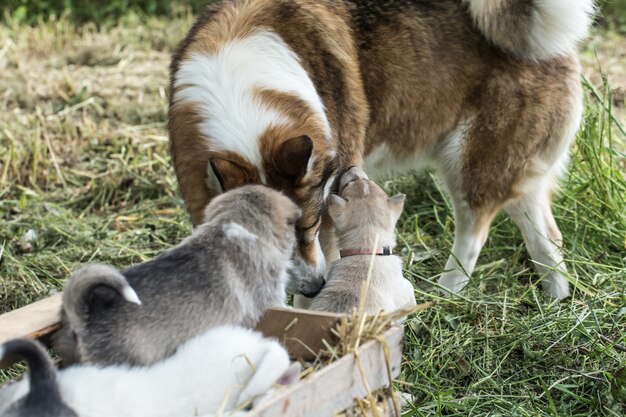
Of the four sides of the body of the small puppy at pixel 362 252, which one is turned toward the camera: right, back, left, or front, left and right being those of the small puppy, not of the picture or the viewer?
back

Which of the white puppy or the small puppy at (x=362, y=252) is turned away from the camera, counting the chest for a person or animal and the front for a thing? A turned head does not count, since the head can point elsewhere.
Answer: the small puppy

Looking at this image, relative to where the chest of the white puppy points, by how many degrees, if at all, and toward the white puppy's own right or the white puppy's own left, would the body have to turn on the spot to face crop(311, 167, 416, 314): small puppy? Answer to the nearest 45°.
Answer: approximately 45° to the white puppy's own left

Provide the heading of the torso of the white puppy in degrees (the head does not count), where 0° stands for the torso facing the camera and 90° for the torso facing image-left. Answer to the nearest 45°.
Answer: approximately 270°

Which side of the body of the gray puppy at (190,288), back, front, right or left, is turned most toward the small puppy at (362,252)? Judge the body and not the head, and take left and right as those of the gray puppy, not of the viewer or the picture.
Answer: front

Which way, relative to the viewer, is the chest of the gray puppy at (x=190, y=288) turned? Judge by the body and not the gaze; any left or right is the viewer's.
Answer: facing away from the viewer and to the right of the viewer

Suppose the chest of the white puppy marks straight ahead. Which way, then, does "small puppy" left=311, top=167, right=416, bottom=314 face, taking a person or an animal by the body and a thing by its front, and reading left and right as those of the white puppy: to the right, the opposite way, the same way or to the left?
to the left

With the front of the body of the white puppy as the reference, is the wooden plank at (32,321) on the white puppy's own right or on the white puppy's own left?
on the white puppy's own left

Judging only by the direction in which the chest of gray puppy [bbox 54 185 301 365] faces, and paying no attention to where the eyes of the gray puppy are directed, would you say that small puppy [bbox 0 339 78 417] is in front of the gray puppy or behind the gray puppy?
behind

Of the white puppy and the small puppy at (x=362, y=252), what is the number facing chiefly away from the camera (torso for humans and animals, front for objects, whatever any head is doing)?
1

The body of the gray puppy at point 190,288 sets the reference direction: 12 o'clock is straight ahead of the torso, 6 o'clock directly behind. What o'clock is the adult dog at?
The adult dog is roughly at 12 o'clock from the gray puppy.
